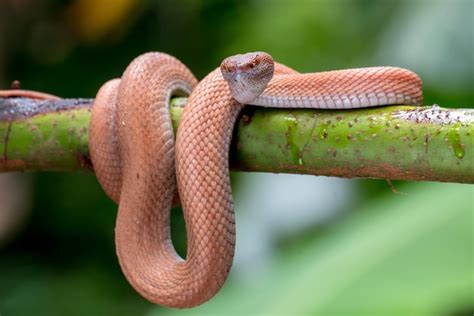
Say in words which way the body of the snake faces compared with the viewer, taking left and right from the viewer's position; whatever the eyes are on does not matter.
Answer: facing the viewer
